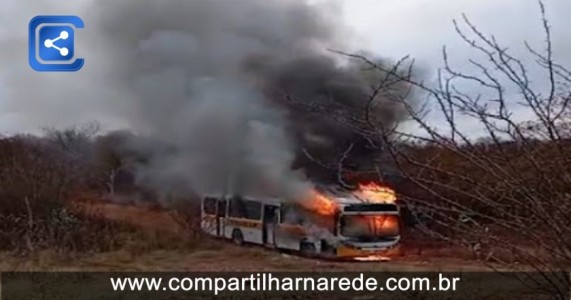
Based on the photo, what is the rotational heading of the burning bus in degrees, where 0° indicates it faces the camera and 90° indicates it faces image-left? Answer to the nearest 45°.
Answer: approximately 315°
